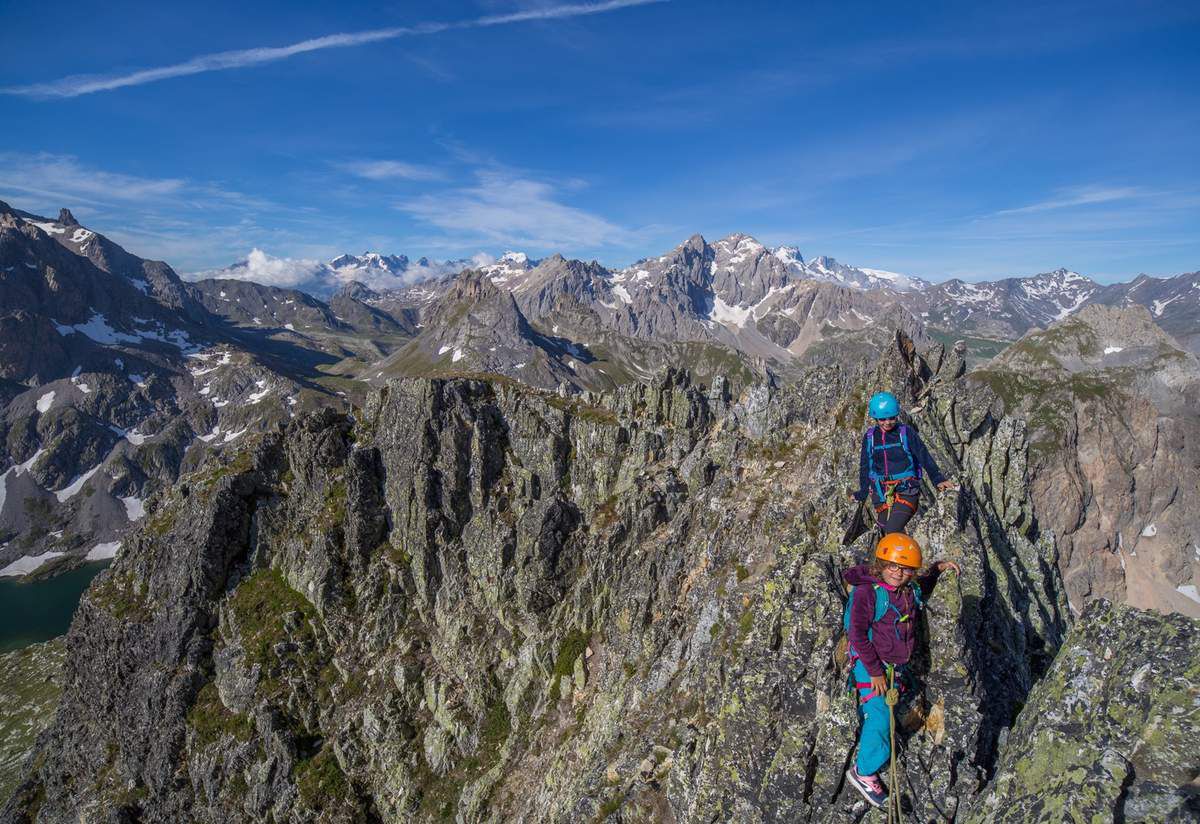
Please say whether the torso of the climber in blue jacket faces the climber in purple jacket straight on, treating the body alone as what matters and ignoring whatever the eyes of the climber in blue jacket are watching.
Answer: yes

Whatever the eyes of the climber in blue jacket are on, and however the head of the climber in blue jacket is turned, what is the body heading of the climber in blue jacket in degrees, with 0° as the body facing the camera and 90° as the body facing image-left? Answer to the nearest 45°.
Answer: approximately 0°
